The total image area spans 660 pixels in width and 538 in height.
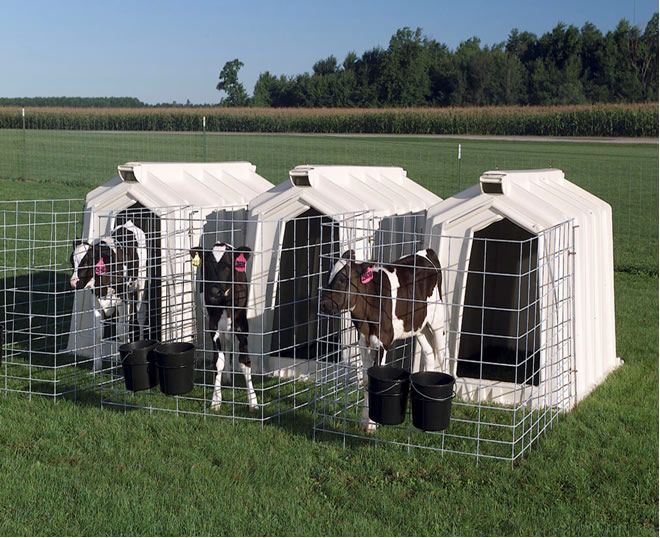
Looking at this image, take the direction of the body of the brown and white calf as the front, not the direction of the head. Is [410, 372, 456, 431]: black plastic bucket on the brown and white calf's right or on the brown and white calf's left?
on the brown and white calf's left

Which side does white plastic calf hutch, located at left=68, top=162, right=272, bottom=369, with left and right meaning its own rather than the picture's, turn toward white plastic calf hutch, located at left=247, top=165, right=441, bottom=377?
left

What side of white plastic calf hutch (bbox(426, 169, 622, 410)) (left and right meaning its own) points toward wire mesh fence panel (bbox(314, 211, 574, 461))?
front

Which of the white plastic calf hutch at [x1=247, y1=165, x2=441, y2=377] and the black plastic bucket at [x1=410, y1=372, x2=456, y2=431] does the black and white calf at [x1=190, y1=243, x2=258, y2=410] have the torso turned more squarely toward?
the black plastic bucket

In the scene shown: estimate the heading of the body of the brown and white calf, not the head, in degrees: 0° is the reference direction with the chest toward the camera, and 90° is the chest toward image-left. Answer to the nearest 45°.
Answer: approximately 45°

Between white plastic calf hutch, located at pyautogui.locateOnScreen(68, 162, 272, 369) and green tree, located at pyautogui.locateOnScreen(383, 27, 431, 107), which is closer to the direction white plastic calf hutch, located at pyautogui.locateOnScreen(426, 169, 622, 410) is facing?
the white plastic calf hutch

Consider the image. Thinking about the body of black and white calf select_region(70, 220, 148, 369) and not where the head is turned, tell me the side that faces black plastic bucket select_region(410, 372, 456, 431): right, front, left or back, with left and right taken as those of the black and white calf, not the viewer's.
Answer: left

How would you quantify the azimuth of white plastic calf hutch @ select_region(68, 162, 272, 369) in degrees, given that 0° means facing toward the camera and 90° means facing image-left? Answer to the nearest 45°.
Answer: approximately 45°

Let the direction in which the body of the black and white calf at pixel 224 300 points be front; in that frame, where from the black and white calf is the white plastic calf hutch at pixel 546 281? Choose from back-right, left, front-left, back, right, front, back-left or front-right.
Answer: left

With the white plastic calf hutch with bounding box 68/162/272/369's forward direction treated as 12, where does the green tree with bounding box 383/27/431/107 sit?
The green tree is roughly at 5 o'clock from the white plastic calf hutch.

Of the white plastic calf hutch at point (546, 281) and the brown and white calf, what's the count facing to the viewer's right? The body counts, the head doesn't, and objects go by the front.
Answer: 0

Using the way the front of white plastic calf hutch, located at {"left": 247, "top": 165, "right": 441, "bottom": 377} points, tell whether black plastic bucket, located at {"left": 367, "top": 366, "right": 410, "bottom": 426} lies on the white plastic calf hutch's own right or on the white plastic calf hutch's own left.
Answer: on the white plastic calf hutch's own left
